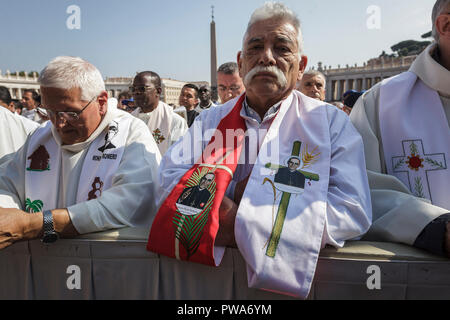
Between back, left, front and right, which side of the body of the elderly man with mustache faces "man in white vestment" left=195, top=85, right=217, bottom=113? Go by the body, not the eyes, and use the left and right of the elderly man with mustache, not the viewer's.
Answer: back

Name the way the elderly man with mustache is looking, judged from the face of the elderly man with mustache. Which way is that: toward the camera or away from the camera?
toward the camera

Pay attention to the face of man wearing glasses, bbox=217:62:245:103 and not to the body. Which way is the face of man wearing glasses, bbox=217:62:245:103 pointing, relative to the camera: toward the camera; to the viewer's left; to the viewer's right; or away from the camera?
toward the camera

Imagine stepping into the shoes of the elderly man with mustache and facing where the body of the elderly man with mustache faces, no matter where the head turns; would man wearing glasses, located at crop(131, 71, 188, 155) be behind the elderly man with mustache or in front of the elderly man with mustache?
behind

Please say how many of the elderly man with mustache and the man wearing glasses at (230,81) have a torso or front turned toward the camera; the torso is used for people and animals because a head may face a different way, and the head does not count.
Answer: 2

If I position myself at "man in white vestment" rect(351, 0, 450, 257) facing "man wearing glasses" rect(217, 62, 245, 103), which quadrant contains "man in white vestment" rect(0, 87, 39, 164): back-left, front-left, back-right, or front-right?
front-left

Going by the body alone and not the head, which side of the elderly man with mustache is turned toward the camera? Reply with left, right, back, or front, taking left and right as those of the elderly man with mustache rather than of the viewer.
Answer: front

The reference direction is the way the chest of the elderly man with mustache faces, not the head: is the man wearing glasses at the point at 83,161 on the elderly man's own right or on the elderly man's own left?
on the elderly man's own right

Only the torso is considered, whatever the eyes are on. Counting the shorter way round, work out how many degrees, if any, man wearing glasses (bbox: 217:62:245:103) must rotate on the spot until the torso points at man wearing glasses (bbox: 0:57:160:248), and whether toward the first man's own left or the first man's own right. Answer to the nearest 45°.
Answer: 0° — they already face them

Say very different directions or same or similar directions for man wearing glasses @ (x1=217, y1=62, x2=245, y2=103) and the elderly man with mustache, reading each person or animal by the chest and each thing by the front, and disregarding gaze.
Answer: same or similar directions
